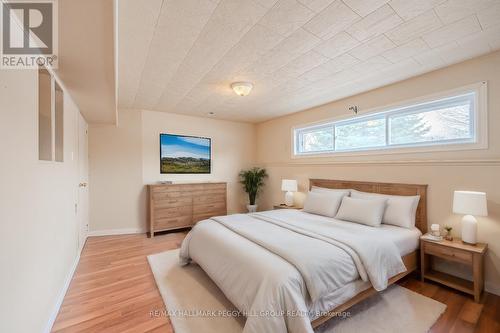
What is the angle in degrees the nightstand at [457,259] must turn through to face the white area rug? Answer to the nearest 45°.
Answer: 0° — it already faces it

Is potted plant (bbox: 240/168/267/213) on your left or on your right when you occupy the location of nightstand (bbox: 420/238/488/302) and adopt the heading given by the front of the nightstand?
on your right

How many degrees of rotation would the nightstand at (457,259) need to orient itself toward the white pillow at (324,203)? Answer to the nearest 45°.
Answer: approximately 45° to its right

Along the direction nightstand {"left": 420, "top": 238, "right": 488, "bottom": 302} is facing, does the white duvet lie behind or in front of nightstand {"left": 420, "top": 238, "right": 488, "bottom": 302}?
in front

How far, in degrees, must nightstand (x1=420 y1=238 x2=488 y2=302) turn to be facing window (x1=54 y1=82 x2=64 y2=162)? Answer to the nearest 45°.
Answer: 0° — it already faces it

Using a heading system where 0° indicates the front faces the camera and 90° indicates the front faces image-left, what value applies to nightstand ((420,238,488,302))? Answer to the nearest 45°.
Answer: approximately 45°

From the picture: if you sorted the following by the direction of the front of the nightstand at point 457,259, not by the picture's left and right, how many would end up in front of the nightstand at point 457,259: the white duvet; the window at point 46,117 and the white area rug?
3

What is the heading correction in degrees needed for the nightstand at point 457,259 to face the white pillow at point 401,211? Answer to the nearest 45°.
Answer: approximately 45° to its right

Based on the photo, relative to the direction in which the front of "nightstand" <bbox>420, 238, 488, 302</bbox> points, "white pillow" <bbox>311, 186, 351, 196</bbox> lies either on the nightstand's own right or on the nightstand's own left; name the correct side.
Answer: on the nightstand's own right

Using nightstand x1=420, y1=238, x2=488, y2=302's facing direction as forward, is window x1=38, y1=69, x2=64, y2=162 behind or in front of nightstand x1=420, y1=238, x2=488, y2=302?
in front

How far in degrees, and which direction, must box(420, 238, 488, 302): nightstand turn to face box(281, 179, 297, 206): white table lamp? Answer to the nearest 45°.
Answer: approximately 45° to its right
